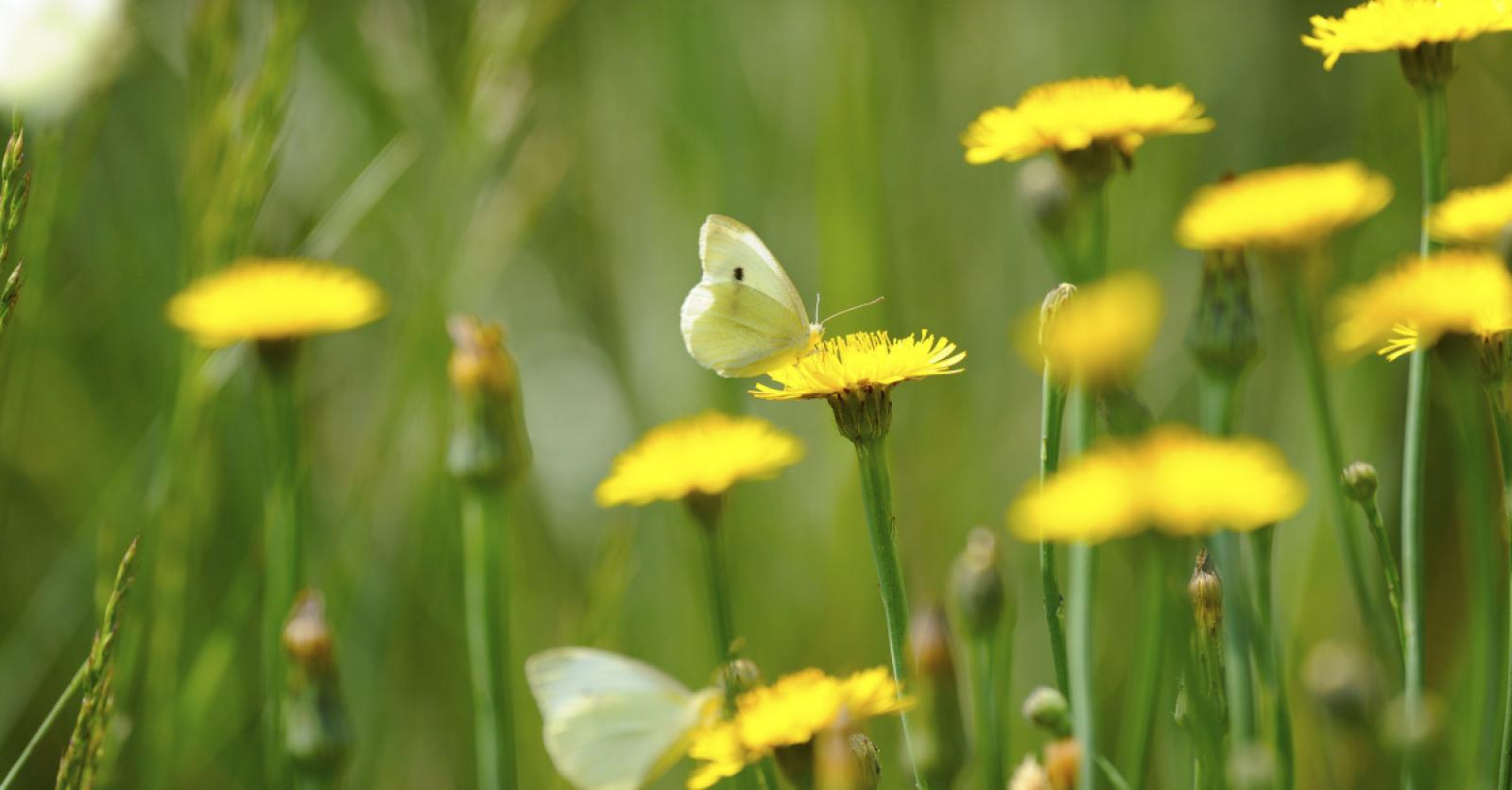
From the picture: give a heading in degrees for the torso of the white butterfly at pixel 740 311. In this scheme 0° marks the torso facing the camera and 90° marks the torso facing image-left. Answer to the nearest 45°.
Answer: approximately 270°

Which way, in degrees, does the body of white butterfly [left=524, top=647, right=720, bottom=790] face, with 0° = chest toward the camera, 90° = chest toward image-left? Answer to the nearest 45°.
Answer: approximately 270°

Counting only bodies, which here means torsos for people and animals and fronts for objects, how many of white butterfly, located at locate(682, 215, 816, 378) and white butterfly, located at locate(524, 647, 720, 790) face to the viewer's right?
2
